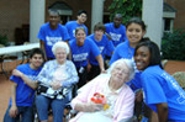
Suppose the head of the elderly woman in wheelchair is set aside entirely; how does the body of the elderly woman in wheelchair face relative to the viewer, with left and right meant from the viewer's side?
facing the viewer

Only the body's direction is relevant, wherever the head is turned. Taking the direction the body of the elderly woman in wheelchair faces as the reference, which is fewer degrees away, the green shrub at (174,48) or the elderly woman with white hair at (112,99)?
the elderly woman with white hair

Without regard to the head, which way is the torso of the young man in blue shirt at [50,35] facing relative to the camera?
toward the camera

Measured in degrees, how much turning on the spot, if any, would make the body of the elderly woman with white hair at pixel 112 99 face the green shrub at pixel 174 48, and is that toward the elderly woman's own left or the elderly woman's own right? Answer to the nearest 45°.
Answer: approximately 180°

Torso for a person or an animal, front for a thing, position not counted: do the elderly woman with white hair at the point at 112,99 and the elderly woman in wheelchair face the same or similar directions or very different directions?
same or similar directions

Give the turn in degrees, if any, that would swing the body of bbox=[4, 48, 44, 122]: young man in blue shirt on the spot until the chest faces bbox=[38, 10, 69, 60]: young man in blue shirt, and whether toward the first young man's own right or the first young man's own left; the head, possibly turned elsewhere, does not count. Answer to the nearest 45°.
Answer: approximately 135° to the first young man's own left

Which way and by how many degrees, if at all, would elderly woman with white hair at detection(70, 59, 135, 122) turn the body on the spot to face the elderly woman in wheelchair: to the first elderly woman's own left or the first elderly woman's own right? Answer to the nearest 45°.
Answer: approximately 135° to the first elderly woman's own right

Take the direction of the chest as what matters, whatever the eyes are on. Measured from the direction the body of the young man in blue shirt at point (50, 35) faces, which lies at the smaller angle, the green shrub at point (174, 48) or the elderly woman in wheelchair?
the elderly woman in wheelchair

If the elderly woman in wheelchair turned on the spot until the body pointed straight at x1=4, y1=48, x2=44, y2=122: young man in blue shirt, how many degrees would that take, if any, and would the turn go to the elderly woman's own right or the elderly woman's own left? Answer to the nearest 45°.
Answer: approximately 90° to the elderly woman's own right

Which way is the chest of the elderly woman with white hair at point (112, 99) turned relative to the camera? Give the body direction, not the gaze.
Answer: toward the camera

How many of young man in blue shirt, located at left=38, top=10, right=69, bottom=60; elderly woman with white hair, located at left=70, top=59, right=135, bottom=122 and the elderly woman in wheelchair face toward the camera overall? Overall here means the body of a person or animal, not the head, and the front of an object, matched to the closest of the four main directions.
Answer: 3

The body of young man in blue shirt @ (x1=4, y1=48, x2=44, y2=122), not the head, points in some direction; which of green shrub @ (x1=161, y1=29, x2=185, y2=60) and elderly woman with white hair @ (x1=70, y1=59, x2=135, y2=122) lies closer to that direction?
the elderly woman with white hair

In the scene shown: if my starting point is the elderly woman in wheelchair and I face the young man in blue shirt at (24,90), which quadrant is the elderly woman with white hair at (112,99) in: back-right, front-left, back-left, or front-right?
back-left

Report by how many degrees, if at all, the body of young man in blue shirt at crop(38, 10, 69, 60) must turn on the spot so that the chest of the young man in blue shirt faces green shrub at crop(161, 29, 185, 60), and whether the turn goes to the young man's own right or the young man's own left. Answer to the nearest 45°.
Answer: approximately 135° to the young man's own left

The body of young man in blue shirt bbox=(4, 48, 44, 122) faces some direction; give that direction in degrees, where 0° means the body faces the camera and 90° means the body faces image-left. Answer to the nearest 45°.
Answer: approximately 315°

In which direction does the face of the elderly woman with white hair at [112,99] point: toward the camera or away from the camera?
toward the camera

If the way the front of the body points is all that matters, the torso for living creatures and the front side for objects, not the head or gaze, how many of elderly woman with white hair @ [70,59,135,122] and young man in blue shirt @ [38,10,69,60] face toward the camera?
2

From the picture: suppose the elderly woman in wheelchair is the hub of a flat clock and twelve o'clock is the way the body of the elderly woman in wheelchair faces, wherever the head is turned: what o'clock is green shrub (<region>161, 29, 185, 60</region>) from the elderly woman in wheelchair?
The green shrub is roughly at 7 o'clock from the elderly woman in wheelchair.

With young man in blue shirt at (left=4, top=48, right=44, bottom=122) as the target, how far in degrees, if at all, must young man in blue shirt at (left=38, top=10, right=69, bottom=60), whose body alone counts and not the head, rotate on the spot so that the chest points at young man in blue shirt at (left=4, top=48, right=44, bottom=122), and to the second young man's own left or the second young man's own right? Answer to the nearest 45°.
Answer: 0° — they already face them

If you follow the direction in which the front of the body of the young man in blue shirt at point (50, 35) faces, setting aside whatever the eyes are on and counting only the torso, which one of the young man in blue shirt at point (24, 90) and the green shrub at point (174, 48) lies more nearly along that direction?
the young man in blue shirt
